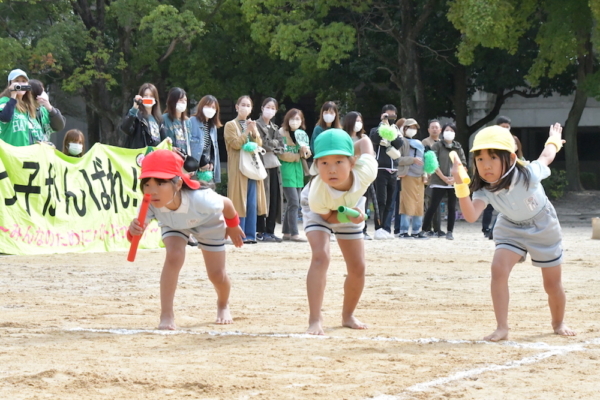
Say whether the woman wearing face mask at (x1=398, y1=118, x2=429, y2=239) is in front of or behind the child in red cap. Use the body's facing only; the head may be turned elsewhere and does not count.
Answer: behind

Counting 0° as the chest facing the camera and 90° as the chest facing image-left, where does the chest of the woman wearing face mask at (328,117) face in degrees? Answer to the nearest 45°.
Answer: approximately 0°

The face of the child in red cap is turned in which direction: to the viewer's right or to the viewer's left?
to the viewer's left

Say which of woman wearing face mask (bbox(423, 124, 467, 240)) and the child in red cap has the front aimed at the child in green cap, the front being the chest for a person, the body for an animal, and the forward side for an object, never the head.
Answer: the woman wearing face mask

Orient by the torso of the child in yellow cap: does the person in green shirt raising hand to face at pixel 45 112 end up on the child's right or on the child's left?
on the child's right

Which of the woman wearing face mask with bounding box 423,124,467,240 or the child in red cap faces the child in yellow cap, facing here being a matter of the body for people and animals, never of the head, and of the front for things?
the woman wearing face mask

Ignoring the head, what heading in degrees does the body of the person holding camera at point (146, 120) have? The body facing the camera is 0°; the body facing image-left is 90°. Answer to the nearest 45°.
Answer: approximately 0°

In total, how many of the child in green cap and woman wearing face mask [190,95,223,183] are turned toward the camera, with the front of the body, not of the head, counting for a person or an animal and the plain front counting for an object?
2
